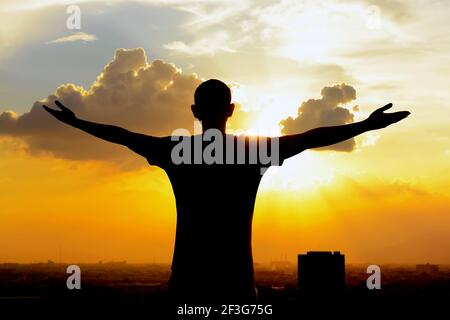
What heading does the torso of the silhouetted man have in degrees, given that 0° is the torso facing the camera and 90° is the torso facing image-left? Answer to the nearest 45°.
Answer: approximately 180°

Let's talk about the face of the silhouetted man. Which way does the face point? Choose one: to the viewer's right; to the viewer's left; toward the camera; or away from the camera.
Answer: away from the camera
